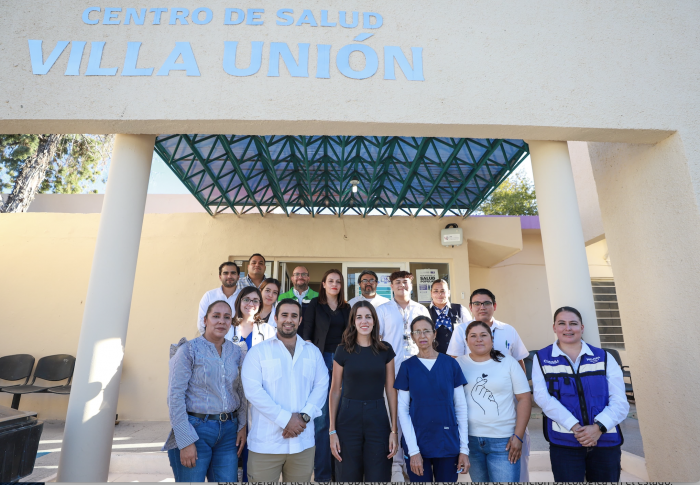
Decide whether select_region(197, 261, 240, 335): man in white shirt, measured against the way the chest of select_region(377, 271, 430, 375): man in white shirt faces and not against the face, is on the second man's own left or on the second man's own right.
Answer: on the second man's own right

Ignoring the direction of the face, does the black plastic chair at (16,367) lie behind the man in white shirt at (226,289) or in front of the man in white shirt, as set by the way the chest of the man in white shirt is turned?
behind

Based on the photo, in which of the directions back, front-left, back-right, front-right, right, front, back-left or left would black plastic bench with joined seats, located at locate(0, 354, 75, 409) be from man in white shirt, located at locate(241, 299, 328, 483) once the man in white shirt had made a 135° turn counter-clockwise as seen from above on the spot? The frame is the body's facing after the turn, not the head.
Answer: left

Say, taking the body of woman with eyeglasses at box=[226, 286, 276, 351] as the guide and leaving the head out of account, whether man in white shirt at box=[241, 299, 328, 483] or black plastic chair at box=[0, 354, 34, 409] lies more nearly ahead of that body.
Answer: the man in white shirt

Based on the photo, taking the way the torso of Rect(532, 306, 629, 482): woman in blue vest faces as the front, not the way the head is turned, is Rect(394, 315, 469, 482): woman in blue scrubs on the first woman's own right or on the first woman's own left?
on the first woman's own right

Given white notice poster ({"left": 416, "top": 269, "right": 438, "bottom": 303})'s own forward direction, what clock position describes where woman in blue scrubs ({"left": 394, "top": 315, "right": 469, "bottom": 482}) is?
The woman in blue scrubs is roughly at 12 o'clock from the white notice poster.

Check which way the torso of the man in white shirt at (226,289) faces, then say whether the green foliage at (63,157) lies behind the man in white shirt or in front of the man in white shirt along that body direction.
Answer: behind
